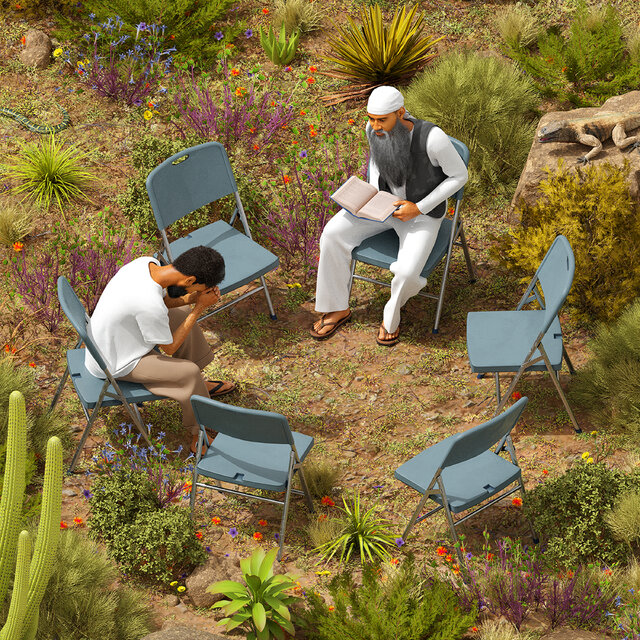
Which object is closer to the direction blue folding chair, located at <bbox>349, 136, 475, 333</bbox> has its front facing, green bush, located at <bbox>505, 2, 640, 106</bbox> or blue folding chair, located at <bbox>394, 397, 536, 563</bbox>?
the blue folding chair

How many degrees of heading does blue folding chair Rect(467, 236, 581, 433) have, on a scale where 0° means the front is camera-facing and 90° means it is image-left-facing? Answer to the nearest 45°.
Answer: approximately 90°

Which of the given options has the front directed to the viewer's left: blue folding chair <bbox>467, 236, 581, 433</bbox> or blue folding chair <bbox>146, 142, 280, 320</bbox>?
blue folding chair <bbox>467, 236, 581, 433</bbox>

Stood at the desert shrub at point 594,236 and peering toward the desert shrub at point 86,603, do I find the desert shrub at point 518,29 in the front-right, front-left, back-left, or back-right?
back-right

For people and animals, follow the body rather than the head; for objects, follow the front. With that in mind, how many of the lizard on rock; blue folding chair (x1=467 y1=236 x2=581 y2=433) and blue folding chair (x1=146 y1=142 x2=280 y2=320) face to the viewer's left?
2

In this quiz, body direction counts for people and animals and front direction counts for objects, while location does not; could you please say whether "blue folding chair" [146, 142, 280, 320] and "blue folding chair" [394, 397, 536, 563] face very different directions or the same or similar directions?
very different directions

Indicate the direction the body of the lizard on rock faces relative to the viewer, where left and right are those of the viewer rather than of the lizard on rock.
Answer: facing to the left of the viewer

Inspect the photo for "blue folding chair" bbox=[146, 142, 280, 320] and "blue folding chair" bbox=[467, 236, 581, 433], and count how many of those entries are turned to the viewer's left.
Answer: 1

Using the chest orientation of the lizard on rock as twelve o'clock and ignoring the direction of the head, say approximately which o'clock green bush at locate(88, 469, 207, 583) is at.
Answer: The green bush is roughly at 10 o'clock from the lizard on rock.

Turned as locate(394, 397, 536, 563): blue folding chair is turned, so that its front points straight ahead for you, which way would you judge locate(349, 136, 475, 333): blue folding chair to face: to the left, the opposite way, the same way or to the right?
to the left

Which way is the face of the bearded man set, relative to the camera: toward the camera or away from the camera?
toward the camera

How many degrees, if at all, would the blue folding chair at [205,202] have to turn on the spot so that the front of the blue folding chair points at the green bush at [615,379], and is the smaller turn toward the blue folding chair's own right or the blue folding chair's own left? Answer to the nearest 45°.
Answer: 0° — it already faces it

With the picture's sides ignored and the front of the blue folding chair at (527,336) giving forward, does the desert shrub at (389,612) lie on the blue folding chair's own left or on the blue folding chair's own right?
on the blue folding chair's own left

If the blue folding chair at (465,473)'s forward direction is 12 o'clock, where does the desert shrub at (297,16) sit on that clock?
The desert shrub is roughly at 1 o'clock from the blue folding chair.

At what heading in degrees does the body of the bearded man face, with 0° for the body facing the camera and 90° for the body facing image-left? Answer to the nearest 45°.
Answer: approximately 45°

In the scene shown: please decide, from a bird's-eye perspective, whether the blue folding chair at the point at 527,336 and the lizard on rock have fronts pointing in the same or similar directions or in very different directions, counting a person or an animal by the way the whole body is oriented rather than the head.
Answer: same or similar directions

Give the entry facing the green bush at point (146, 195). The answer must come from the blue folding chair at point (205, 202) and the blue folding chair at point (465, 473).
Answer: the blue folding chair at point (465, 473)

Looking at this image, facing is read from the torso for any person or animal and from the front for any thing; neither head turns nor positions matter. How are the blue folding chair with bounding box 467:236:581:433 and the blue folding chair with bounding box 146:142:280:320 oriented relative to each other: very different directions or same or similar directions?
very different directions

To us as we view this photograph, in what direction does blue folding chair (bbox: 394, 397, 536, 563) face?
facing away from the viewer and to the left of the viewer
